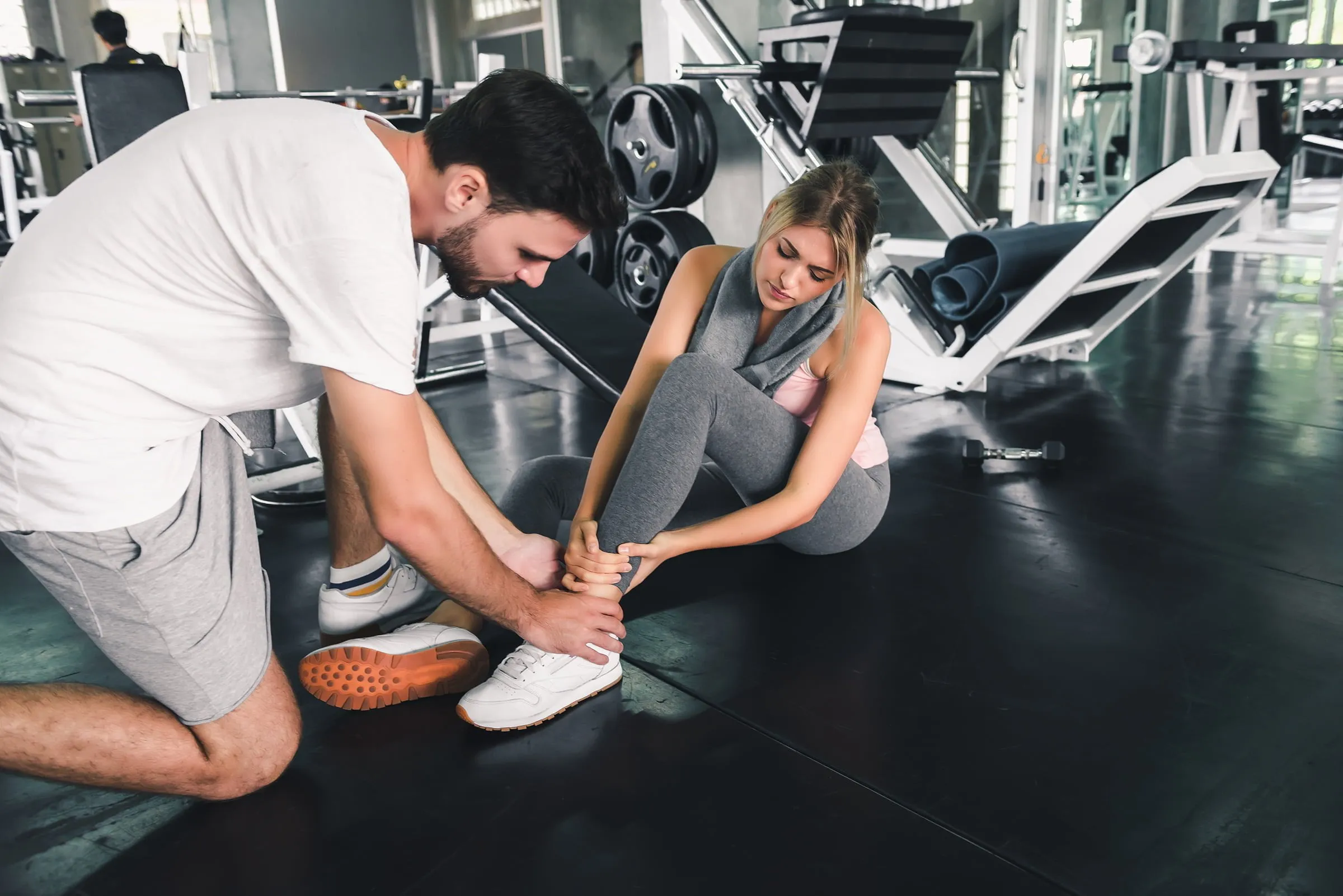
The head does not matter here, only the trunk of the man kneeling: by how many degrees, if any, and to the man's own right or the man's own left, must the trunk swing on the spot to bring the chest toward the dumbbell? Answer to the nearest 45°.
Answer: approximately 45° to the man's own left

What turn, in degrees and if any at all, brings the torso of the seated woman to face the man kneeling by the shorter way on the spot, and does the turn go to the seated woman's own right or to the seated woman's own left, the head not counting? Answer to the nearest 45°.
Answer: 0° — they already face them

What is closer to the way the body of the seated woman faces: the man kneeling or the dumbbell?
the man kneeling

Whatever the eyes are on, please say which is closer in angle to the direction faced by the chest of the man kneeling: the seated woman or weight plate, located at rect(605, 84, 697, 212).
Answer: the seated woman

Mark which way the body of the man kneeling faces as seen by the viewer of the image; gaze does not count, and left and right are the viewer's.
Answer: facing to the right of the viewer

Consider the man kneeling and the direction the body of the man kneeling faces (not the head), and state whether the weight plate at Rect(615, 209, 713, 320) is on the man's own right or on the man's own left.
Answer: on the man's own left

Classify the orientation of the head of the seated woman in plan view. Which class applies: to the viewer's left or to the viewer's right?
to the viewer's left

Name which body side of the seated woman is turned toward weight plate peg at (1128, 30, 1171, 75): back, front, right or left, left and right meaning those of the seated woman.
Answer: back

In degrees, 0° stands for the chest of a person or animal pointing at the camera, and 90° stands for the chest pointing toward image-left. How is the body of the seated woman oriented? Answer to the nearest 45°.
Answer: approximately 45°

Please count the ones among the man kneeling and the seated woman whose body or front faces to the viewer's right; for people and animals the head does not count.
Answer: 1

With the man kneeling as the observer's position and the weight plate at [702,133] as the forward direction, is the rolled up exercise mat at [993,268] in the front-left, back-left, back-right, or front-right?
front-right

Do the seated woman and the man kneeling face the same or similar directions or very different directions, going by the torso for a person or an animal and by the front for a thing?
very different directions

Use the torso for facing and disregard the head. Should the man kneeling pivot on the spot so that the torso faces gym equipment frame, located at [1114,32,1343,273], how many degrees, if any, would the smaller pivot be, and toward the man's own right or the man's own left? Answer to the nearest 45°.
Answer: approximately 45° to the man's own left

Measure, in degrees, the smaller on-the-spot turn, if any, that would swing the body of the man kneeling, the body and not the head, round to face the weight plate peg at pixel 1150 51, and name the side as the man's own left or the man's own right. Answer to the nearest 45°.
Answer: approximately 45° to the man's own left
